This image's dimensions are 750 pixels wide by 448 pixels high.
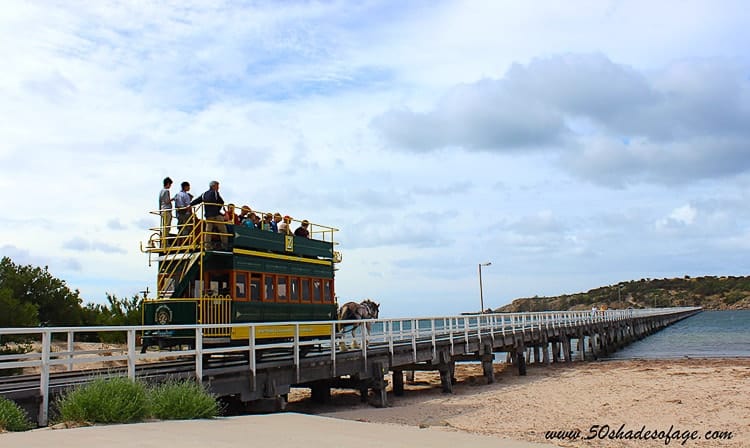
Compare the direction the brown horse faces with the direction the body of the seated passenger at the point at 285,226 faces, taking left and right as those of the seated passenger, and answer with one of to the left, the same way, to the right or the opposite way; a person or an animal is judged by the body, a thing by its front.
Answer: to the left

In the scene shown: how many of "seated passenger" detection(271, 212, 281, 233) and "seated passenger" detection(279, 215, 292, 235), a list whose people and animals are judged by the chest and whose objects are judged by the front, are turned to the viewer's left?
0

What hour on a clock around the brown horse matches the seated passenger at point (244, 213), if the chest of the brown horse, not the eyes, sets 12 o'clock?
The seated passenger is roughly at 5 o'clock from the brown horse.

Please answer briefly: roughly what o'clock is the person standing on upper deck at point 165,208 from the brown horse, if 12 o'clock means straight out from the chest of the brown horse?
The person standing on upper deck is roughly at 5 o'clock from the brown horse.

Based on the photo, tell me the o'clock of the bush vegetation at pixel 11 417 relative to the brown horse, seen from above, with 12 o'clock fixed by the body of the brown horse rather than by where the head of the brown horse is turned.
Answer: The bush vegetation is roughly at 5 o'clock from the brown horse.

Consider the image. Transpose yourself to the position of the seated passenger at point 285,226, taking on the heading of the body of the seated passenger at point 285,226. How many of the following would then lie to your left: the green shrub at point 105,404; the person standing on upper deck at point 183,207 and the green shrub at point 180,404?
0

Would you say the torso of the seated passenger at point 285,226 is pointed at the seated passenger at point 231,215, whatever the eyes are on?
no

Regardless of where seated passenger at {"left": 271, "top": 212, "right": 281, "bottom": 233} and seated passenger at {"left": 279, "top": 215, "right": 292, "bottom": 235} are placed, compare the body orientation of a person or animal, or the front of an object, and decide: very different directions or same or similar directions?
same or similar directions

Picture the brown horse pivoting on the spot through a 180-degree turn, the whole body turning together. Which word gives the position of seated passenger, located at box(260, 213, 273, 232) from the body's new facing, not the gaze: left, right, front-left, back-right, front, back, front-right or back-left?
front-left

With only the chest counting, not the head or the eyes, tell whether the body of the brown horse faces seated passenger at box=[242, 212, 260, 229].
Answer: no

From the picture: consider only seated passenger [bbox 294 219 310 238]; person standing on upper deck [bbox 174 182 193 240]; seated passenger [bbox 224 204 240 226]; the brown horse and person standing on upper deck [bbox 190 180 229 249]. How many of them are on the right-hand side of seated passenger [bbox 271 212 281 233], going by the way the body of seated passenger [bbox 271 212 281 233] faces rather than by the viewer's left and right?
3

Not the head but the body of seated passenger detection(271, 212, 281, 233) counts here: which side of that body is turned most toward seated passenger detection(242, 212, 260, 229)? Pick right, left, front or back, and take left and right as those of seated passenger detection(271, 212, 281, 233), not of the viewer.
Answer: right

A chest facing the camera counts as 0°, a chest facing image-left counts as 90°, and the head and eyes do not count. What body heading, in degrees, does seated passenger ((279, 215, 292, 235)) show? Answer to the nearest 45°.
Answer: approximately 315°

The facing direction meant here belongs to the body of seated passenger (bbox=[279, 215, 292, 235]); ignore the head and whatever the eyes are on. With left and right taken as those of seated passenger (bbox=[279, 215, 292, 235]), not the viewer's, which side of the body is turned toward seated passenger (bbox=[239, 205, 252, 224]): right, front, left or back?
right

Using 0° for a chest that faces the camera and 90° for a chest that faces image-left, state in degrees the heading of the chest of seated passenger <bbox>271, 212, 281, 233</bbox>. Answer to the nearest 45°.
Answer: approximately 315°

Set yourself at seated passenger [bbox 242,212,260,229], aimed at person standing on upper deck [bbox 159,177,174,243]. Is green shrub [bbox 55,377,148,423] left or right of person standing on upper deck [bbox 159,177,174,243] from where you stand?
left
